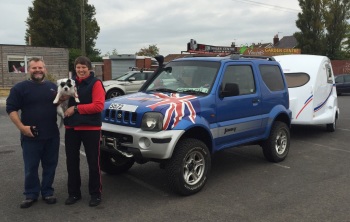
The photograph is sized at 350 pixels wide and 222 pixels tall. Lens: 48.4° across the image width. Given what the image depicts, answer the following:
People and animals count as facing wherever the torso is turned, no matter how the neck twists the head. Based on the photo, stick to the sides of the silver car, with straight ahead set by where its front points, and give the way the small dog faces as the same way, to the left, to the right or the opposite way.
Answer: to the left

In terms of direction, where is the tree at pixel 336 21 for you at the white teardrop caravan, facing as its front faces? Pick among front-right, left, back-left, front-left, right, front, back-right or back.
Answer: back-right

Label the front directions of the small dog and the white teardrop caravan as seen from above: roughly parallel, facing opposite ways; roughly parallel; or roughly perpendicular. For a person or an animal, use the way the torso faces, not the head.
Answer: roughly perpendicular

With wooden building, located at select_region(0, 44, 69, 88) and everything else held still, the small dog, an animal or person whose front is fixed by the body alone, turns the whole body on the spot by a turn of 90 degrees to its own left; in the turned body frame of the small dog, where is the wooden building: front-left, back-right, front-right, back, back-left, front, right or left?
left

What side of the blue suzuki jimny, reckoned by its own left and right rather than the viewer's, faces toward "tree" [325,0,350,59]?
back

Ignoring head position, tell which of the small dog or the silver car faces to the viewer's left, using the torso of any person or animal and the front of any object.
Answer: the silver car

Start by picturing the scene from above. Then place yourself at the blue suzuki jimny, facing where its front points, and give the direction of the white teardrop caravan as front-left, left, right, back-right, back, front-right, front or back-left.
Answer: back

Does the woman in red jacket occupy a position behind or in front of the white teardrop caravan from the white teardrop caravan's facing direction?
in front

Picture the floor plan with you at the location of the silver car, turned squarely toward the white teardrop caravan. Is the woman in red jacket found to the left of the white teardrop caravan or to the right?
right

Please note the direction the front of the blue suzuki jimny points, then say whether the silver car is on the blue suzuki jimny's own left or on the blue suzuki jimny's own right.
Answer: on the blue suzuki jimny's own right

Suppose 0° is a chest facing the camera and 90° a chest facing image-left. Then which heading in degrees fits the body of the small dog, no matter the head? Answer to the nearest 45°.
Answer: approximately 0°

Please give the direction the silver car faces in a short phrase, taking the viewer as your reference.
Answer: facing to the left of the viewer

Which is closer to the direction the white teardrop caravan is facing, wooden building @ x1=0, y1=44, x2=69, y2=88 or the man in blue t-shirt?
the man in blue t-shirt

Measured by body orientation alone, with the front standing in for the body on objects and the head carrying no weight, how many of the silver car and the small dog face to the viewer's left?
1
